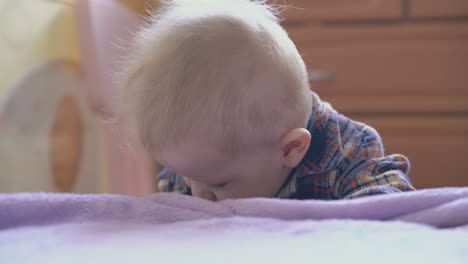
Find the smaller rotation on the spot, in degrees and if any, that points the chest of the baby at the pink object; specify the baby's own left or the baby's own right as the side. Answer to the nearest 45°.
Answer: approximately 90° to the baby's own right

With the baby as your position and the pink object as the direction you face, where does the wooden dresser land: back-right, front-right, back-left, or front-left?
front-right

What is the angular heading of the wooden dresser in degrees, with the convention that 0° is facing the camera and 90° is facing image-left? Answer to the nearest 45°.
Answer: approximately 0°

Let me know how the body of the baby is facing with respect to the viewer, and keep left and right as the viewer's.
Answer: facing the viewer and to the left of the viewer

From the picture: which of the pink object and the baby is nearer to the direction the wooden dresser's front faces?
the baby

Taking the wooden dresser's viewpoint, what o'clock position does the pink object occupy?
The pink object is roughly at 2 o'clock from the wooden dresser.

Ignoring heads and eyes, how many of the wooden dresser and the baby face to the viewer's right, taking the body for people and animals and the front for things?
0

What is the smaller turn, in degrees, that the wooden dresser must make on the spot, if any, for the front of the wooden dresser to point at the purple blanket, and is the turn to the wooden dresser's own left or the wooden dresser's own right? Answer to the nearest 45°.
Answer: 0° — it already faces it

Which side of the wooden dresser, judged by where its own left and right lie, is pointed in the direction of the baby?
front

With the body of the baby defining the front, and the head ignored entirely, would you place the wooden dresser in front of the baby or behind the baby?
behind
